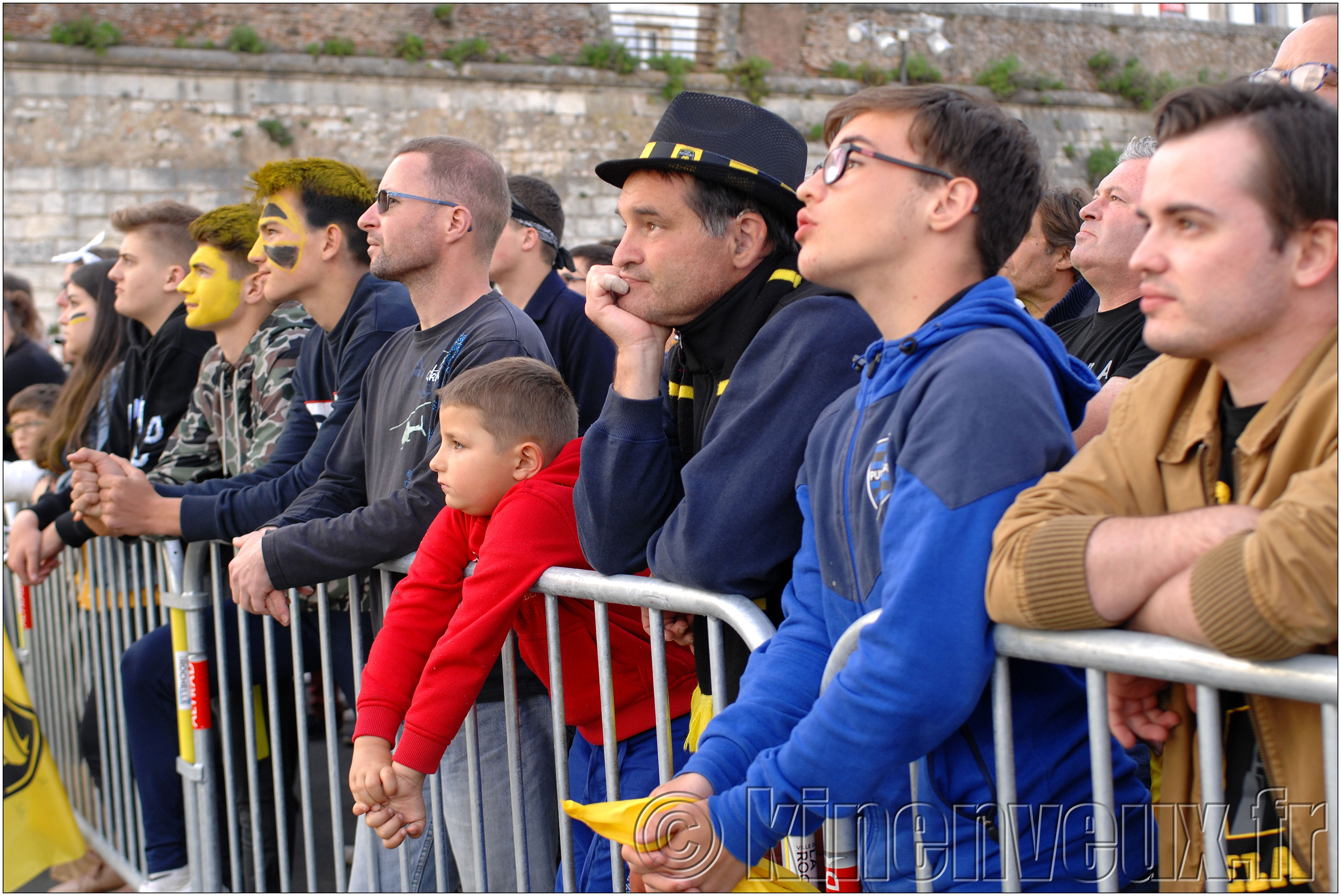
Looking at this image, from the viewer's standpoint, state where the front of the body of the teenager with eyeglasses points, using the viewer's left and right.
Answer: facing the viewer and to the left of the viewer

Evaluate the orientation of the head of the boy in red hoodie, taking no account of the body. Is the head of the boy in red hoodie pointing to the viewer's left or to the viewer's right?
to the viewer's left

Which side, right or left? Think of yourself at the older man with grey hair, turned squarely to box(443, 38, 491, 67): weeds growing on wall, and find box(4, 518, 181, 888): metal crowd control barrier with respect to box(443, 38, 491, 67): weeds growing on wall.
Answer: left

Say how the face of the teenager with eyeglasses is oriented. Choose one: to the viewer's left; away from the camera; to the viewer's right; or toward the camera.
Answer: to the viewer's left

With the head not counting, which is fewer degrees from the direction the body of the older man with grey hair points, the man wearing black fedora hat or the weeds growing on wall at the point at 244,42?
the man wearing black fedora hat

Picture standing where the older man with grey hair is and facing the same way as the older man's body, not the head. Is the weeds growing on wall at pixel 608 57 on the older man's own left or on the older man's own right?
on the older man's own right

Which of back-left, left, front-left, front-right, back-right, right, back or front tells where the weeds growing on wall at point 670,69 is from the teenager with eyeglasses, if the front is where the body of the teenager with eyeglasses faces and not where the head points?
back-right

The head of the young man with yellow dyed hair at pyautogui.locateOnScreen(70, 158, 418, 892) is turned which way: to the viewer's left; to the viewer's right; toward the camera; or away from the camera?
to the viewer's left

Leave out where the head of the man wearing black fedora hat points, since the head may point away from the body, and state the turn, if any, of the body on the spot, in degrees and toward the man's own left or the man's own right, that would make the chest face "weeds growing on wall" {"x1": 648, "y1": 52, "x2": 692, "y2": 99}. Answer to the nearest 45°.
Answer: approximately 135° to the man's own right

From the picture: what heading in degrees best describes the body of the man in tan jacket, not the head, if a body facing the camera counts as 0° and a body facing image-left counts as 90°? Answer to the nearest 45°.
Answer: approximately 45°

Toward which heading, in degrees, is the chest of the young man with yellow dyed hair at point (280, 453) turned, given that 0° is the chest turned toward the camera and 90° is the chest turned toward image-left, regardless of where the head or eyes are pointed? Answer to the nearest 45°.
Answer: approximately 90°
